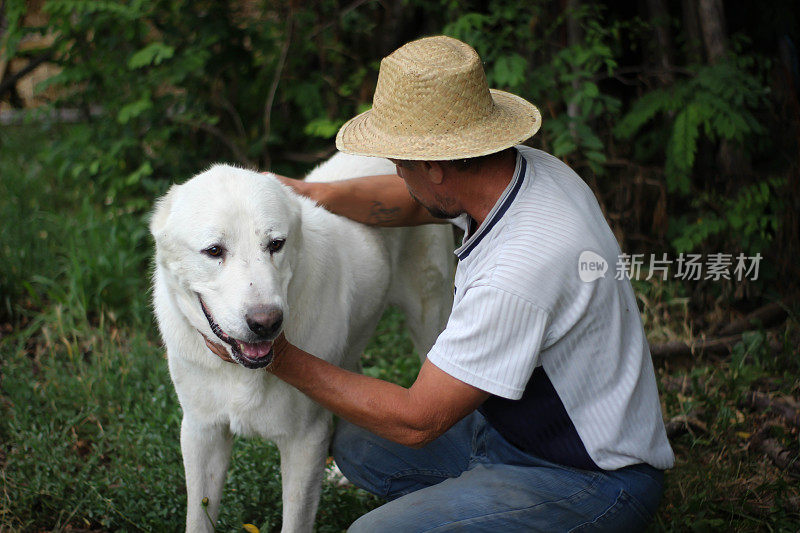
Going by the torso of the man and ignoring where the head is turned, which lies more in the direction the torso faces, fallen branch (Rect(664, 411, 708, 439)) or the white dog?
the white dog

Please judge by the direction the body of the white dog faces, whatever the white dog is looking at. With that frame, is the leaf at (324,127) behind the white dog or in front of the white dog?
behind

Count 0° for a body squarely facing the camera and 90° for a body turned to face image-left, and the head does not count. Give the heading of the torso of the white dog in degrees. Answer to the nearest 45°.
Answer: approximately 45°

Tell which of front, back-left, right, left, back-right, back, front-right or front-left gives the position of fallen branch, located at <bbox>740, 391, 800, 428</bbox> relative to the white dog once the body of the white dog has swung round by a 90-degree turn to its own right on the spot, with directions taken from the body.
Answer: back-right

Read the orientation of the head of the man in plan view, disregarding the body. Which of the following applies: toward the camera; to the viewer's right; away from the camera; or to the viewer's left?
to the viewer's left

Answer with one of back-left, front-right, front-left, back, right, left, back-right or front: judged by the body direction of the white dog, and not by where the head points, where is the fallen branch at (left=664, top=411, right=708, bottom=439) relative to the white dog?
back-left

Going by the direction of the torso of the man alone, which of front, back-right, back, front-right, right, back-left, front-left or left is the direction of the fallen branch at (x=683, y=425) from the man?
back-right

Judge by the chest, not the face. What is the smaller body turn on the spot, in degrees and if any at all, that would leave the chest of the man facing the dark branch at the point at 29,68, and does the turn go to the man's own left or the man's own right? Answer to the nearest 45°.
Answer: approximately 45° to the man's own right

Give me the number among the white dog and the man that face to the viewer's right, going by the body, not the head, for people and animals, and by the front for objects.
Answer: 0

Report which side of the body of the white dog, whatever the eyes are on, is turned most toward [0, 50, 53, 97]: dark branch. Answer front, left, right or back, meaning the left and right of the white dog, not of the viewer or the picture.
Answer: right

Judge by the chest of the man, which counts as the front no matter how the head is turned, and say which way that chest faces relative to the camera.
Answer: to the viewer's left
